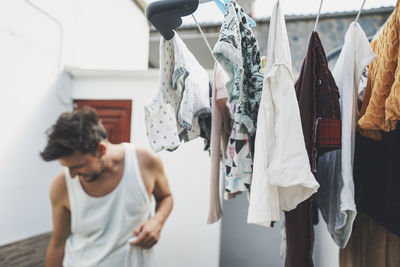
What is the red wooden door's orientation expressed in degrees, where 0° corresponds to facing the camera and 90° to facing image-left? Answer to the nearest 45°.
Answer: approximately 0°

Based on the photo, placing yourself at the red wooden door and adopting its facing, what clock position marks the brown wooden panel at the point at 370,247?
The brown wooden panel is roughly at 11 o'clock from the red wooden door.

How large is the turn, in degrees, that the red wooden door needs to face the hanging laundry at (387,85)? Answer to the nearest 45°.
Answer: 0° — it already faces it

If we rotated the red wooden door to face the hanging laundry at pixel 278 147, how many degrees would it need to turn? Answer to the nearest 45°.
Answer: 0° — it already faces it

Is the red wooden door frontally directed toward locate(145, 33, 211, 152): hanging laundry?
yes
